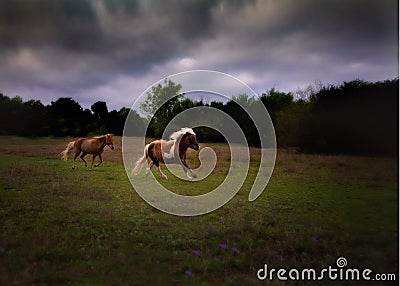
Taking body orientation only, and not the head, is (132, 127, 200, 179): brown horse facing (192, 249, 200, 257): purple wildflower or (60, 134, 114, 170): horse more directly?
the purple wildflower

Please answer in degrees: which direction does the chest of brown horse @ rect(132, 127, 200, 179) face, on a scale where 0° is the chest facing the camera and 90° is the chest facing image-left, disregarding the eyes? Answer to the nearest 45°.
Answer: approximately 270°

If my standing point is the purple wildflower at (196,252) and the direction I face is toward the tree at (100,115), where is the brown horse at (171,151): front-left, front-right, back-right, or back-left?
front-right

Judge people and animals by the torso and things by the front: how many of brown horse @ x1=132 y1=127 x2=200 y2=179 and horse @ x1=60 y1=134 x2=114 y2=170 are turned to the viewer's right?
2

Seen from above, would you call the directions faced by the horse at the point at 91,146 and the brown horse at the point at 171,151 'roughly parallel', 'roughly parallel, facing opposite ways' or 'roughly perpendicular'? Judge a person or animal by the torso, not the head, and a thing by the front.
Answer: roughly parallel

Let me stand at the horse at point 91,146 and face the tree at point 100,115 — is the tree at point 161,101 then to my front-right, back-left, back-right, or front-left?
front-right

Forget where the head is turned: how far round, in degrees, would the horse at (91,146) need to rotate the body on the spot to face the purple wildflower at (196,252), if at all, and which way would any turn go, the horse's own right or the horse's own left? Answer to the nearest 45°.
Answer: approximately 45° to the horse's own right

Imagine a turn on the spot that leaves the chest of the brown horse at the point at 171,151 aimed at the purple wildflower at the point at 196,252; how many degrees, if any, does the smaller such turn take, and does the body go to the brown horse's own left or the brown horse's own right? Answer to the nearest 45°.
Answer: approximately 90° to the brown horse's own right

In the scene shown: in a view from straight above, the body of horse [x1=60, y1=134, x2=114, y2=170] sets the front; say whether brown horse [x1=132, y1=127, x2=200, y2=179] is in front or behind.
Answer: in front

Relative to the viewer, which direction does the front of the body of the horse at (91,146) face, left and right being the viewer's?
facing to the right of the viewer

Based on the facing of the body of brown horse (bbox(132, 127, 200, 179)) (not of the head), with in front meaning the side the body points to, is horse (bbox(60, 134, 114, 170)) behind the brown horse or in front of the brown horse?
behind
